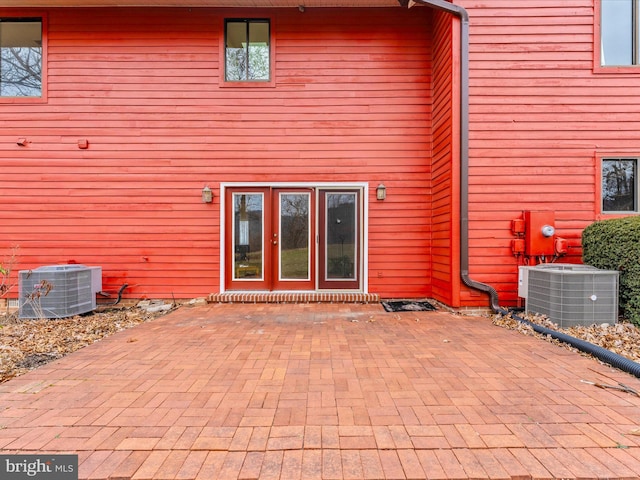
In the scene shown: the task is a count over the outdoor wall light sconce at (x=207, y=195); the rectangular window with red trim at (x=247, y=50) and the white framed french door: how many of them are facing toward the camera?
3

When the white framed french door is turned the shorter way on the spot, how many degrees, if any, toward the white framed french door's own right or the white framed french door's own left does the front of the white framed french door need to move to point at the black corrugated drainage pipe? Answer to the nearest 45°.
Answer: approximately 45° to the white framed french door's own left

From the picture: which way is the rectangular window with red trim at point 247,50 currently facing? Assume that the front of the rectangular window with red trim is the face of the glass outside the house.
toward the camera

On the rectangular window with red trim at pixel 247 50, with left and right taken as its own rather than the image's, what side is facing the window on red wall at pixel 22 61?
right

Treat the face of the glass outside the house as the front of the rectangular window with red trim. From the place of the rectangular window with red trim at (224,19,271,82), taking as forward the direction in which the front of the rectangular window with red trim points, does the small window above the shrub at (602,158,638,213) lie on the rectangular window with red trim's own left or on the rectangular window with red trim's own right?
on the rectangular window with red trim's own left

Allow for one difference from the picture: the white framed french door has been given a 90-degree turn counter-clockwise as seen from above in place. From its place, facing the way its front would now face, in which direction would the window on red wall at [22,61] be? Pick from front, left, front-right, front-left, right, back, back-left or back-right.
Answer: back

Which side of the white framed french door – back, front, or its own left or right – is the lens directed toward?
front

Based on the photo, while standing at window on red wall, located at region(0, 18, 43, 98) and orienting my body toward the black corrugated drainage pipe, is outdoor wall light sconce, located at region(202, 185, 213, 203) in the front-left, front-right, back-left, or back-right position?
front-left

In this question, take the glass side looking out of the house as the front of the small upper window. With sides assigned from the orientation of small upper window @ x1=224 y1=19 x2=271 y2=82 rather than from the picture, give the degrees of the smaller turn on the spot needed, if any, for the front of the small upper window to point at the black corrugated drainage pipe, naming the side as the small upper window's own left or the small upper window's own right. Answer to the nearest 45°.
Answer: approximately 45° to the small upper window's own left

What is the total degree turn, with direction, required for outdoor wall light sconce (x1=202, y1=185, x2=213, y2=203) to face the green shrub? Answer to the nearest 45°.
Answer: approximately 45° to its left

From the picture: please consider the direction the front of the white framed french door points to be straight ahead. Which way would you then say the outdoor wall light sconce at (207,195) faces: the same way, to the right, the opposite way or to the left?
the same way

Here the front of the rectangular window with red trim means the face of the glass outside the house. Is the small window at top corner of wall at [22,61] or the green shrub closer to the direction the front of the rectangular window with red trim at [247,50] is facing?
the green shrub

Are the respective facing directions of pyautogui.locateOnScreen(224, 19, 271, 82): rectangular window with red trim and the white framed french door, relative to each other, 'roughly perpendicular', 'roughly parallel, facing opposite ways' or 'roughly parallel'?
roughly parallel

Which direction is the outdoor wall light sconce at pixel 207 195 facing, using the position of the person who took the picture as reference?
facing the viewer
